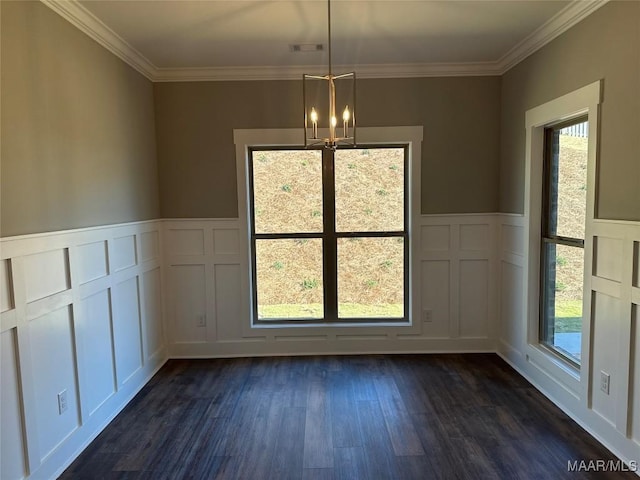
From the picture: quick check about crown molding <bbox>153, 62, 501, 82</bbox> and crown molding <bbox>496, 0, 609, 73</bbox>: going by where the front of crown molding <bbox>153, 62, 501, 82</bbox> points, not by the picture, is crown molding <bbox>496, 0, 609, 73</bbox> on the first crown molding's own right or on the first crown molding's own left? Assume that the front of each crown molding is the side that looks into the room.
on the first crown molding's own left

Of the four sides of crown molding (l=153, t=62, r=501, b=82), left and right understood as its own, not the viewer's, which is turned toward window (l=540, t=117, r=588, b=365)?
left

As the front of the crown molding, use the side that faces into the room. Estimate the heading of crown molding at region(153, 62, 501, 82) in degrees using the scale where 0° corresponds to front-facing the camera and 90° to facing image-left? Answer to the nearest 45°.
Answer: approximately 0°
